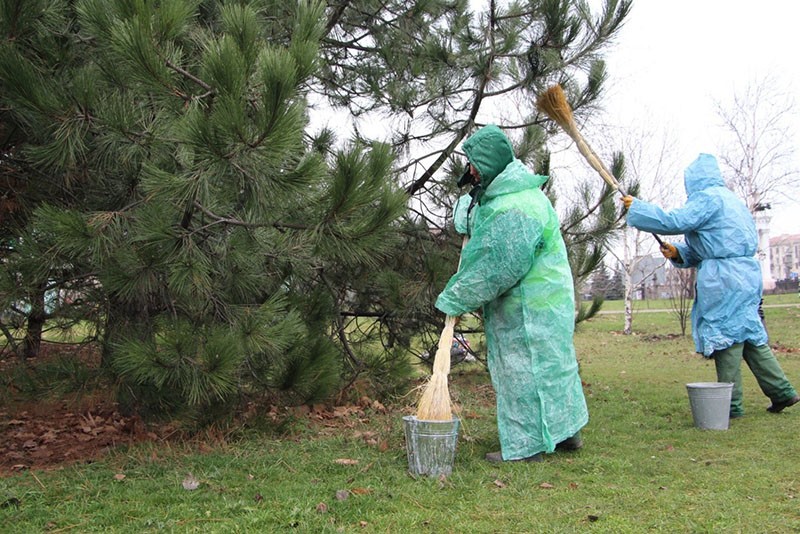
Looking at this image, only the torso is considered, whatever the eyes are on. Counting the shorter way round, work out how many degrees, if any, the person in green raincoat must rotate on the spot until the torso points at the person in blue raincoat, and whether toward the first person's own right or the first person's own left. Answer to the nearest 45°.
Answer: approximately 135° to the first person's own right

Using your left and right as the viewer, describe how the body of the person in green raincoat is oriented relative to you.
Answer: facing to the left of the viewer

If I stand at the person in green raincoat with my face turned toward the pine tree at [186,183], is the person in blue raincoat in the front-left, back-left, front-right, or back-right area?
back-right

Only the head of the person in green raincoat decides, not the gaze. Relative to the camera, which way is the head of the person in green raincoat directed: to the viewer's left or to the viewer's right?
to the viewer's left

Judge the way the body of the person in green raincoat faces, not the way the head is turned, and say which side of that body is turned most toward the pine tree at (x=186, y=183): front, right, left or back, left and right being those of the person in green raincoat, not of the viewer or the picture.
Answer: front

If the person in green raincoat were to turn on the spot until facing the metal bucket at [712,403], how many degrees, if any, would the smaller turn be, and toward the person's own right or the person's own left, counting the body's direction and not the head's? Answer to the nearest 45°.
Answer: approximately 135° to the person's own right
